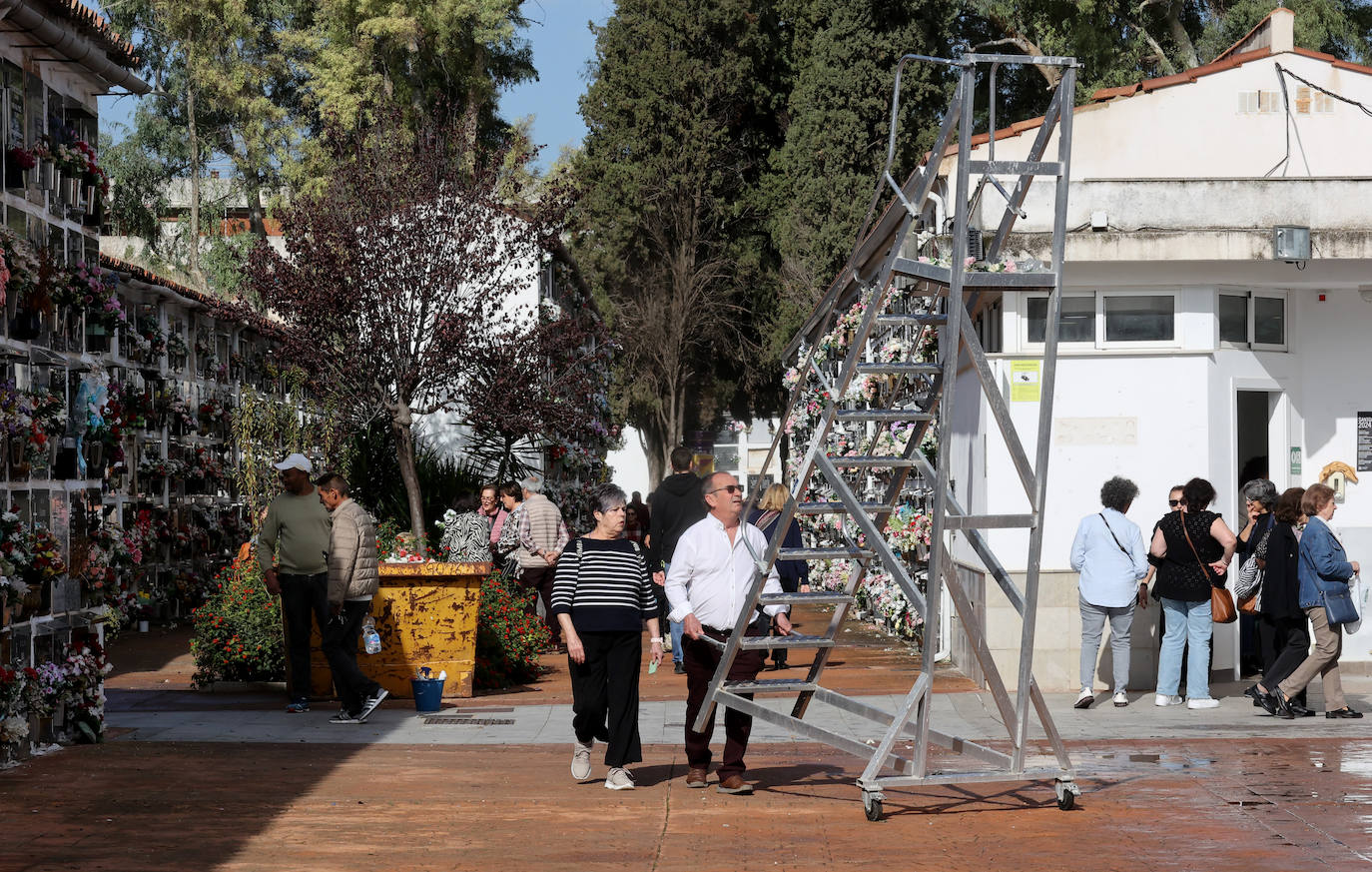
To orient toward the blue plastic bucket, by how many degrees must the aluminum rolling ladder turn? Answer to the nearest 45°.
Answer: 0° — it already faces it

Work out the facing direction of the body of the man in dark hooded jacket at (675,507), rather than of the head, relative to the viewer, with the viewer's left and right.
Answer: facing away from the viewer

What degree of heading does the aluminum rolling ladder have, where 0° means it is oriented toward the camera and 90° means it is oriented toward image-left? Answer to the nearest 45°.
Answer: approximately 135°

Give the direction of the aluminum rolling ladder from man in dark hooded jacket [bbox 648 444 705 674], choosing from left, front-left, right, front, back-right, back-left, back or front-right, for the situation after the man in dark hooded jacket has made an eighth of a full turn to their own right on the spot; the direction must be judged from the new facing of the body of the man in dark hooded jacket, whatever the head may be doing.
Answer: back-right

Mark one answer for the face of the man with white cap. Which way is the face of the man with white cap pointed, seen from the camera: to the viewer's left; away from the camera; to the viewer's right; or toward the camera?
to the viewer's left

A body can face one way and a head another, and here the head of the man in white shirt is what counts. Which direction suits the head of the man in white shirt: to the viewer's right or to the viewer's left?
to the viewer's right
